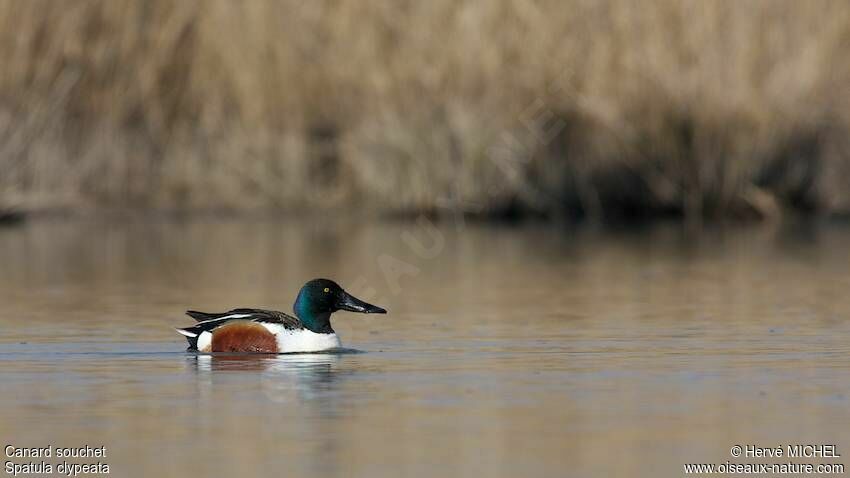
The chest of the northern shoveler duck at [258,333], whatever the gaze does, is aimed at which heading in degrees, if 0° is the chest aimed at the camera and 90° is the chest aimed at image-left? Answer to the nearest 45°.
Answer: approximately 270°
